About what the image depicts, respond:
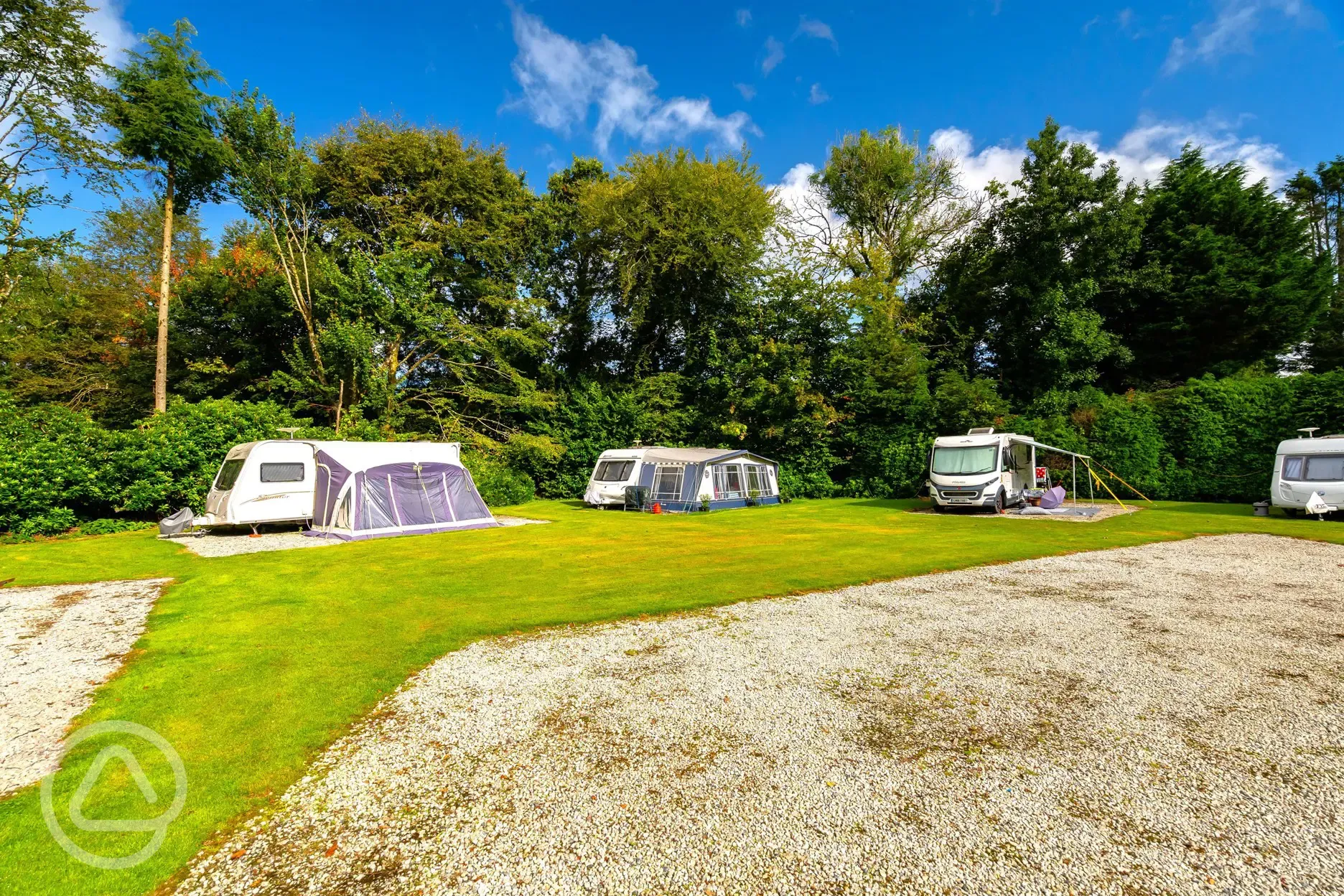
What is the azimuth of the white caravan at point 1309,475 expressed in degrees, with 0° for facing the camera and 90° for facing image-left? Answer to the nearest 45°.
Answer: approximately 0°

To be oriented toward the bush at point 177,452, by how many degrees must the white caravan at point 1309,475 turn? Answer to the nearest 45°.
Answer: approximately 45° to its right

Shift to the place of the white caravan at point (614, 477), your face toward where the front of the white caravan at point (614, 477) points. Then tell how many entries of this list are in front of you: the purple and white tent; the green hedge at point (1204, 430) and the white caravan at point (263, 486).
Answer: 2

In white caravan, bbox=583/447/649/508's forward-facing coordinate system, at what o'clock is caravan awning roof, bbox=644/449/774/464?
The caravan awning roof is roughly at 8 o'clock from the white caravan.

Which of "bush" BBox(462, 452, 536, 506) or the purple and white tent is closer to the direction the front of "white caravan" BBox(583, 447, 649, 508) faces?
the purple and white tent

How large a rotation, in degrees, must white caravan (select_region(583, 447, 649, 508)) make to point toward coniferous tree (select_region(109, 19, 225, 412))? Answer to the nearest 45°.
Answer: approximately 45° to its right

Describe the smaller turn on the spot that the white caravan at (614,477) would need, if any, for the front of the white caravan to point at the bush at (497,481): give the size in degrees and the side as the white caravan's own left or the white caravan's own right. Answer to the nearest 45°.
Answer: approximately 90° to the white caravan's own right

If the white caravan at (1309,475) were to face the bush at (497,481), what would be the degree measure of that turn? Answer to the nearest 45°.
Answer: approximately 45° to its right

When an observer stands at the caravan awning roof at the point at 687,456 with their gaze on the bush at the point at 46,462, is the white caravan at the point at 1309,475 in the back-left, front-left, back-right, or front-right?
back-left
